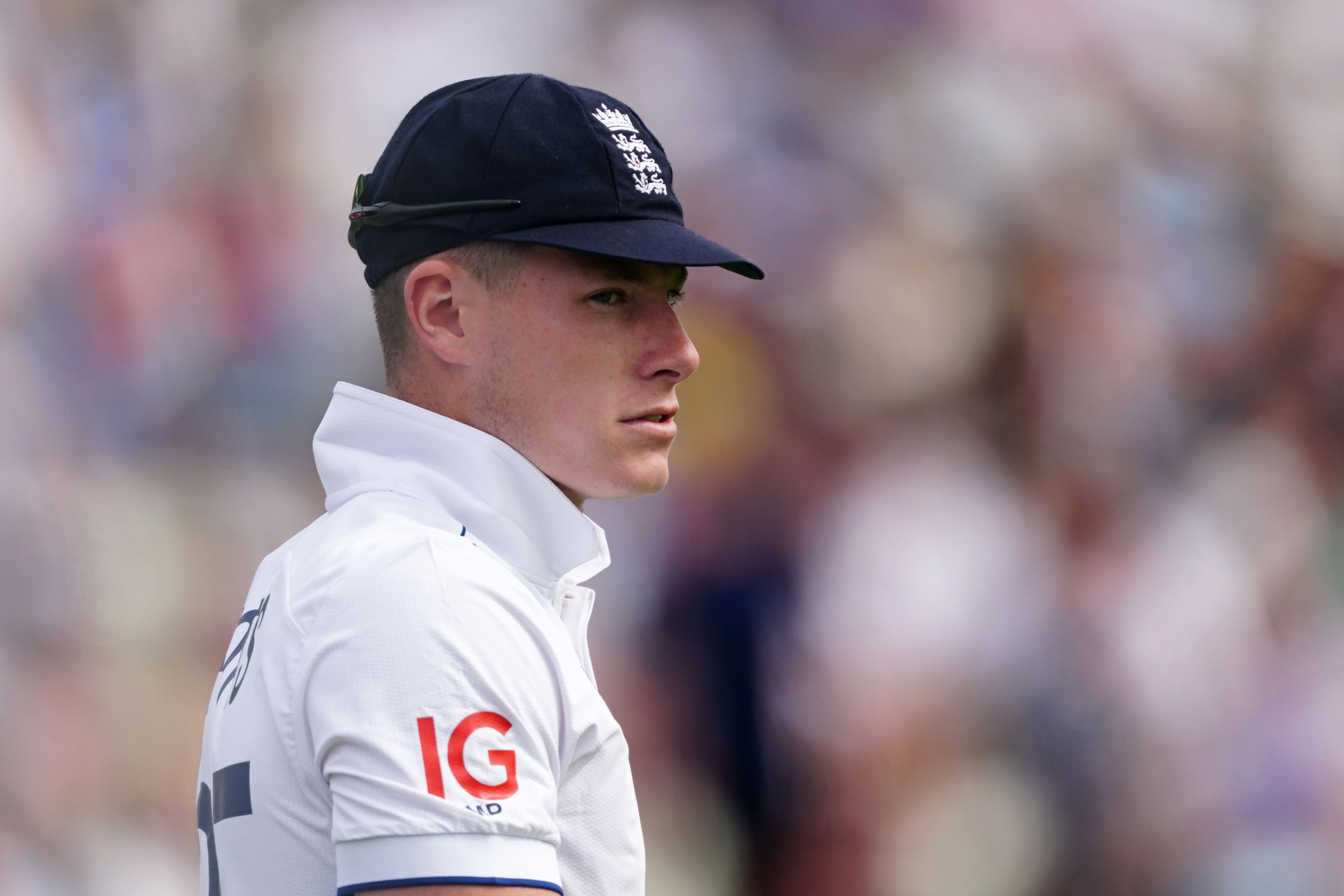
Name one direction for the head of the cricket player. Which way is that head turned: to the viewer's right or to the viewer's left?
to the viewer's right

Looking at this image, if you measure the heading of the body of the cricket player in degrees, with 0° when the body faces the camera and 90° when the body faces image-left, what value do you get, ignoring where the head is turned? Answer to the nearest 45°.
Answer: approximately 270°
